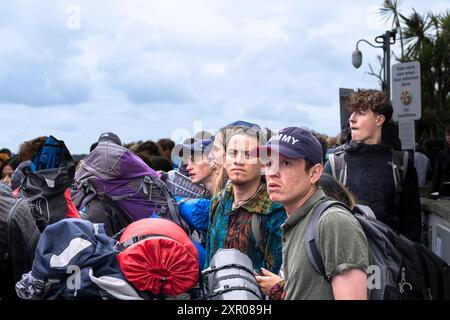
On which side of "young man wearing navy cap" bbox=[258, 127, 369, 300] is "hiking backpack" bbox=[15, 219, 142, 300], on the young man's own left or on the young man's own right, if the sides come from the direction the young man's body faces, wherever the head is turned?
on the young man's own right

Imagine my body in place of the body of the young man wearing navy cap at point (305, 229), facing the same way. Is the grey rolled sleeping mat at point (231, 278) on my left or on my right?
on my right

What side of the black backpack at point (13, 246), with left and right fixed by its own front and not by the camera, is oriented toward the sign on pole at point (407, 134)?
left

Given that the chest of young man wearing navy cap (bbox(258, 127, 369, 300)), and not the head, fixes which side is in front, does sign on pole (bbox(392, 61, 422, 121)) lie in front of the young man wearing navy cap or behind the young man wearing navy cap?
behind

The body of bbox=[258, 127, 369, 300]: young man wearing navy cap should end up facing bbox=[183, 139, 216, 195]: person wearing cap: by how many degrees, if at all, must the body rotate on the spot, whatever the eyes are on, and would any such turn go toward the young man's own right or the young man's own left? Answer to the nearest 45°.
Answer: approximately 135° to the young man's own right

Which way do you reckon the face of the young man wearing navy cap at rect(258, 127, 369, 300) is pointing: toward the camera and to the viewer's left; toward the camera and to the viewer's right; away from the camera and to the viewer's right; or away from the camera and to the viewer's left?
toward the camera and to the viewer's left

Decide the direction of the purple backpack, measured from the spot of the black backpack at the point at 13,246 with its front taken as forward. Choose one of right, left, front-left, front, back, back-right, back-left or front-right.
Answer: left

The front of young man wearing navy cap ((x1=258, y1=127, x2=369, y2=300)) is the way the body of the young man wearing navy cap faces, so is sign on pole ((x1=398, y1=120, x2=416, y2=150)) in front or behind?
behind

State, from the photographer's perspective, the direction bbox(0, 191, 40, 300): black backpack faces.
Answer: facing the viewer and to the right of the viewer
